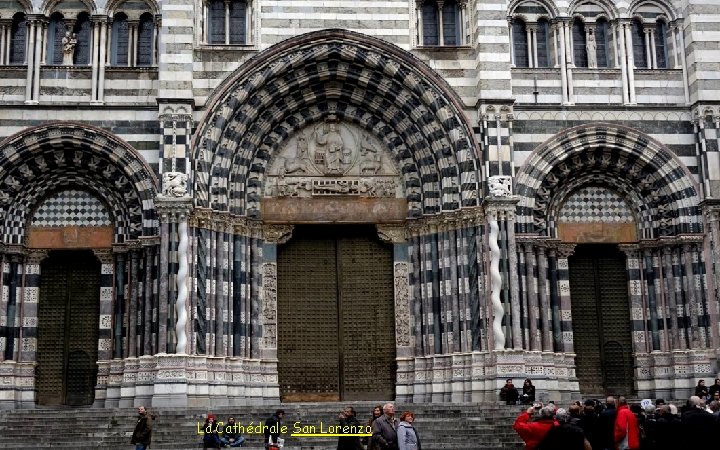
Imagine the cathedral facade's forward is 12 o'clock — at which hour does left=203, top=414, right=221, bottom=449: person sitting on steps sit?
The person sitting on steps is roughly at 1 o'clock from the cathedral facade.

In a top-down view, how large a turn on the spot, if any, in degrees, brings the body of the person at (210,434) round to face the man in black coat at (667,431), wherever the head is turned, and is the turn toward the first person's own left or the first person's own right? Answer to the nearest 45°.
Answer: approximately 45° to the first person's own left

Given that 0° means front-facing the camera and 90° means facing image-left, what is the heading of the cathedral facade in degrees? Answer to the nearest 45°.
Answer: approximately 0°

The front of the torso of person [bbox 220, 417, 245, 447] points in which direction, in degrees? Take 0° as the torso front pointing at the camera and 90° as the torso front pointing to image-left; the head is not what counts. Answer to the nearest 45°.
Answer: approximately 0°

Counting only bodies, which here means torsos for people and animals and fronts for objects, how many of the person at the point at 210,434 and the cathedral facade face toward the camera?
2

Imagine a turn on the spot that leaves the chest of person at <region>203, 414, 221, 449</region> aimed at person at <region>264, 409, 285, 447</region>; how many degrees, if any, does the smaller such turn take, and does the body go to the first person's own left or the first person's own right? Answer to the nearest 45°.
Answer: approximately 45° to the first person's own left
